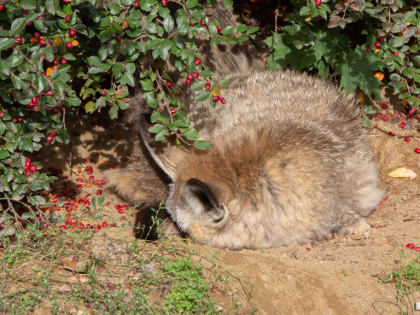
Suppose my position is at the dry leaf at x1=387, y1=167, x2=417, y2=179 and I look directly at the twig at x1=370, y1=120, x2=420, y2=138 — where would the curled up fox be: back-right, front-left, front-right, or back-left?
back-left

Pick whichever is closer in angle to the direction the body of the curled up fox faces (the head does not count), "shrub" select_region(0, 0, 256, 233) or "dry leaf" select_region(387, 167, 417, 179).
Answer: the shrub

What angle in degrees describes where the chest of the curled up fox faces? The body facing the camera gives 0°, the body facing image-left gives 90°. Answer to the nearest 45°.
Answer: approximately 45°

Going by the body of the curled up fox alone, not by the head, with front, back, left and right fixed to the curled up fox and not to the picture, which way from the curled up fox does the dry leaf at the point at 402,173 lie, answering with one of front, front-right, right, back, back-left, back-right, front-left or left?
back

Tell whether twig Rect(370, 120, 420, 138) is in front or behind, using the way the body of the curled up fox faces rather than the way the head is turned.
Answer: behind

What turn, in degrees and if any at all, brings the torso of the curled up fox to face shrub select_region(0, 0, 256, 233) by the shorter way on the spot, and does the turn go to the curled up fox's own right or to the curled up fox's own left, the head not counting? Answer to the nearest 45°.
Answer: approximately 45° to the curled up fox's own right
